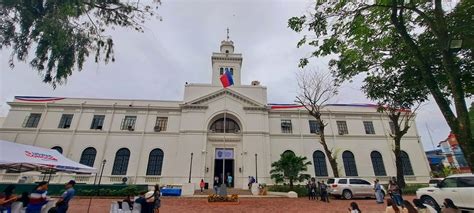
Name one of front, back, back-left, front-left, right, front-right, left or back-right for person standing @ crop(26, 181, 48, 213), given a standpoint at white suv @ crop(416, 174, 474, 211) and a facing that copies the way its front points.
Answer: front-left

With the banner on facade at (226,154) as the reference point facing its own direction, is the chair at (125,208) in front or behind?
in front

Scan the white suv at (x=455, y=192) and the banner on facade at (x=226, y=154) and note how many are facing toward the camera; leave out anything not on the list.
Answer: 1

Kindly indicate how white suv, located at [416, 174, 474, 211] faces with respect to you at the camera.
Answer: facing to the left of the viewer

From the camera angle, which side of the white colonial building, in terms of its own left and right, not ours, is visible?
front

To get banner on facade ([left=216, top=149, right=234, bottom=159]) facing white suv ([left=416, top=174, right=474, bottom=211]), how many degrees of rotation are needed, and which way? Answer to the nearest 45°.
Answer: approximately 45° to its left

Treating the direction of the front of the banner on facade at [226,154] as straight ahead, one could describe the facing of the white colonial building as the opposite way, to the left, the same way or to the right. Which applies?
the same way

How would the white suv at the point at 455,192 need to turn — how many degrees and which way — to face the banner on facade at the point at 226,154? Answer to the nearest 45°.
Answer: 0° — it already faces it

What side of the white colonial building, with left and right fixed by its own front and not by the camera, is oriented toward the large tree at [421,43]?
front

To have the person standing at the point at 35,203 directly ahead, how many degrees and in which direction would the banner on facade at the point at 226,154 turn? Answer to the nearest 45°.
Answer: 0° — it already faces them

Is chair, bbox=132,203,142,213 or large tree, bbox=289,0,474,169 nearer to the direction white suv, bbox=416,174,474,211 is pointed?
the chair

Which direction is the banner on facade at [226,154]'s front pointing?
toward the camera

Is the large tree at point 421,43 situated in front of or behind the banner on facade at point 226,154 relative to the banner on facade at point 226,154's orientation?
in front

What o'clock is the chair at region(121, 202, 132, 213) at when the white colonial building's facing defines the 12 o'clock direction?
The chair is roughly at 12 o'clock from the white colonial building.
